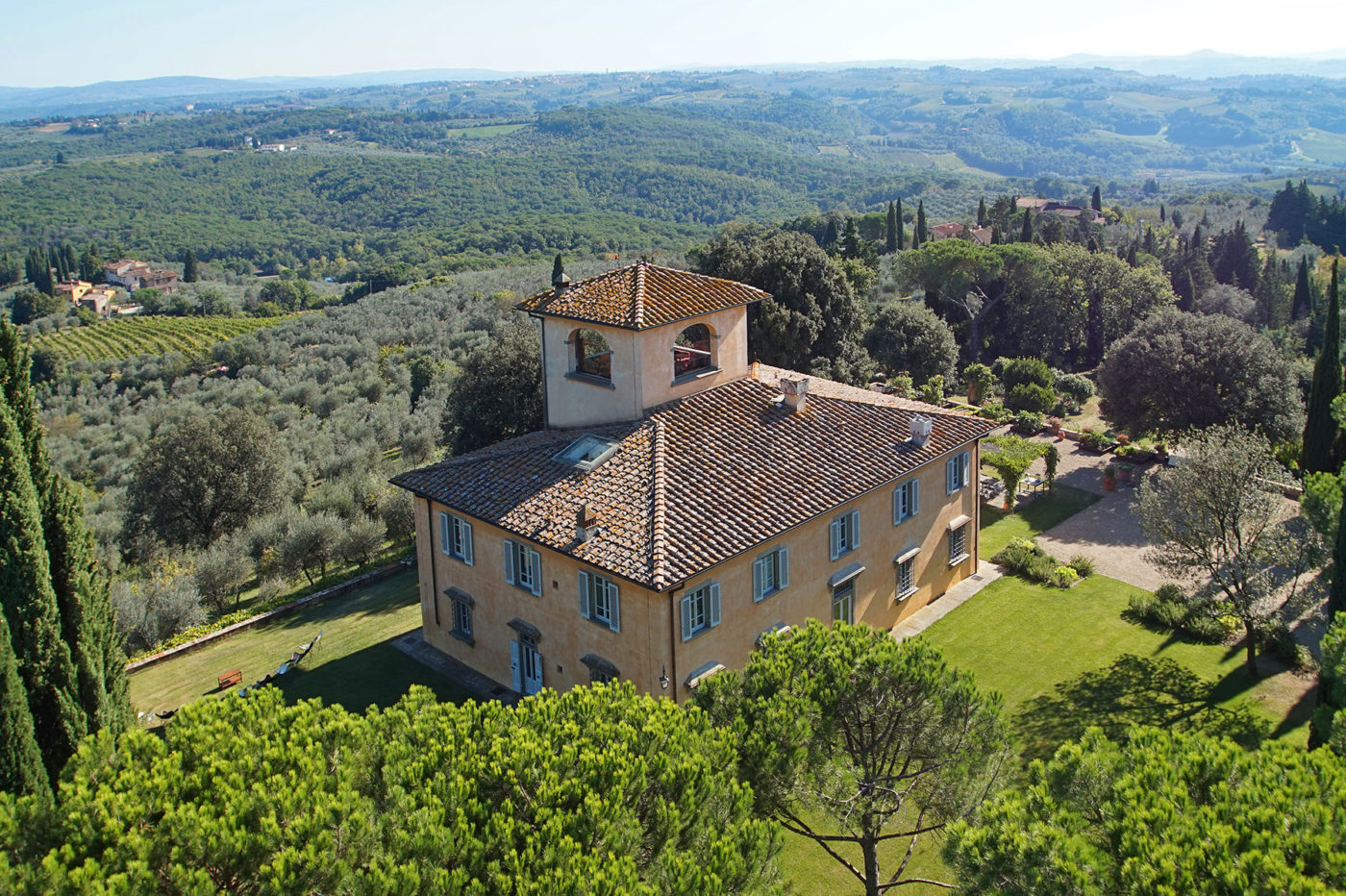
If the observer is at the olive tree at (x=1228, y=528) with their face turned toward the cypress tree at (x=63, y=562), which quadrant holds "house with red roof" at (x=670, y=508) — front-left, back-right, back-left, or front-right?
front-right

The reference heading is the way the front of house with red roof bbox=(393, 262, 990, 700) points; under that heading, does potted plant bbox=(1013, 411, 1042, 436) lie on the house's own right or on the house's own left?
on the house's own left

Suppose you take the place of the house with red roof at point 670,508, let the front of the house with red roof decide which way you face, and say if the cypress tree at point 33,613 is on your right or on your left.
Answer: on your right

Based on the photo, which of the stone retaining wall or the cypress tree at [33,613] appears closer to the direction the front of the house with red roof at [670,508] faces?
the cypress tree

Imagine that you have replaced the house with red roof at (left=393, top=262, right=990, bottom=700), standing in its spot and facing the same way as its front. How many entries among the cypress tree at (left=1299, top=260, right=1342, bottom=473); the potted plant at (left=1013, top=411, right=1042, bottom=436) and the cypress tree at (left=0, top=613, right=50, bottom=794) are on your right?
1

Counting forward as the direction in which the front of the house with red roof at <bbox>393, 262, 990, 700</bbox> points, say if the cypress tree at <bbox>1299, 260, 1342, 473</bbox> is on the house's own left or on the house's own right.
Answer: on the house's own left
